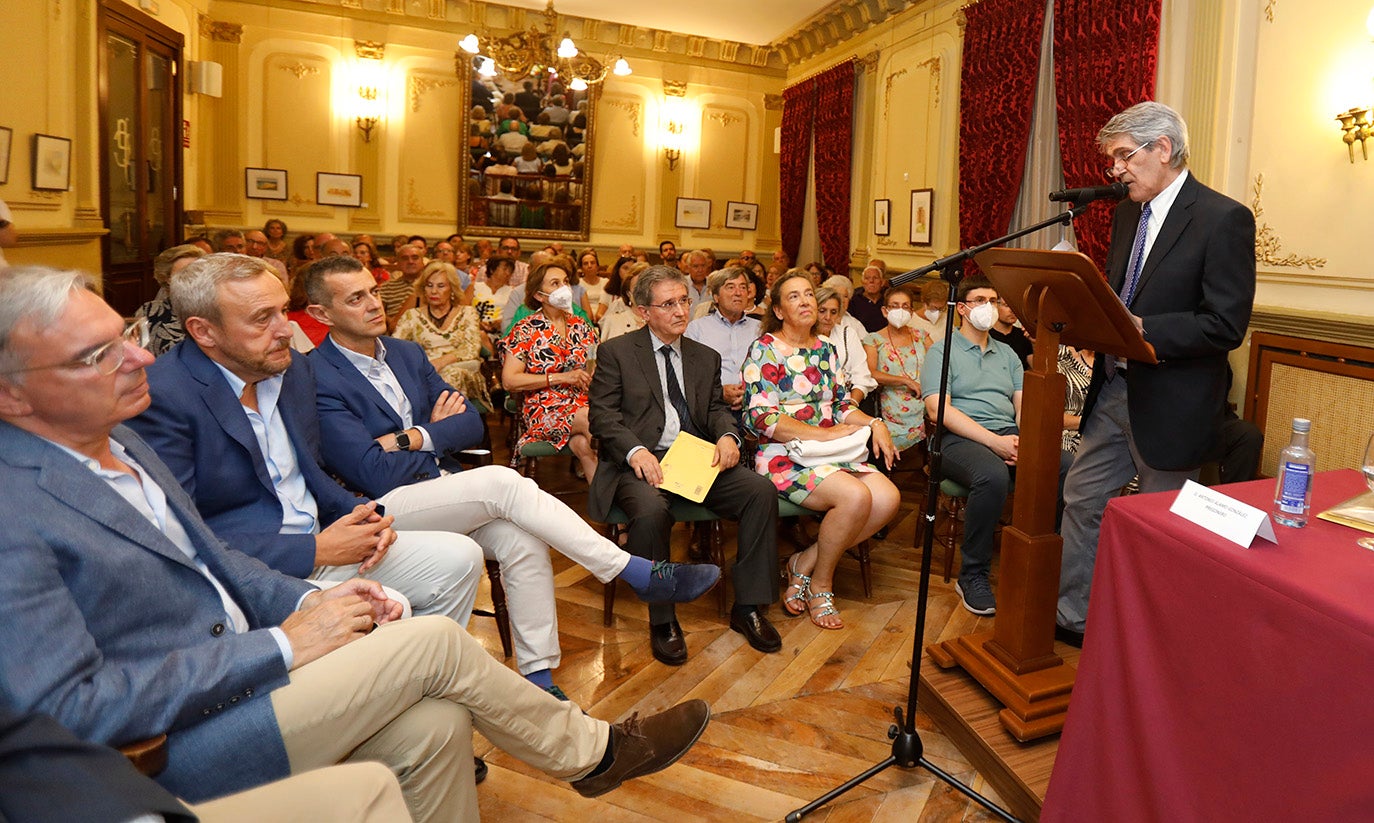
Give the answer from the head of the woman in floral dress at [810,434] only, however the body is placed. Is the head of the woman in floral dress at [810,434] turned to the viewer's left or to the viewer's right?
to the viewer's right

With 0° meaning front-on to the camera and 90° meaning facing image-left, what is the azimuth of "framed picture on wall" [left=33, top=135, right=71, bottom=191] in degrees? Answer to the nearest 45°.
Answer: approximately 315°

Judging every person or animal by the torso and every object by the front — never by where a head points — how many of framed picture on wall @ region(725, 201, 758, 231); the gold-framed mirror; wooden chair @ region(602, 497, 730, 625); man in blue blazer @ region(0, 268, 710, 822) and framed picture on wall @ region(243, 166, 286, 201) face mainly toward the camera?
4

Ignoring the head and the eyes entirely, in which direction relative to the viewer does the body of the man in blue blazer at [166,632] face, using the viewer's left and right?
facing to the right of the viewer

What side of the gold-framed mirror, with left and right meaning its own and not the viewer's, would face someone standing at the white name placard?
front

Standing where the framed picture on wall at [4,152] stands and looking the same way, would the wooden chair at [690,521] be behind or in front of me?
in front

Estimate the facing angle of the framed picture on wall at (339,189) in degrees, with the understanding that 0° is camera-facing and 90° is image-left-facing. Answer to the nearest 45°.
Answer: approximately 0°

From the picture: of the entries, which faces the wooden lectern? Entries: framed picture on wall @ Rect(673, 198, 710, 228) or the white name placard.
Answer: the framed picture on wall

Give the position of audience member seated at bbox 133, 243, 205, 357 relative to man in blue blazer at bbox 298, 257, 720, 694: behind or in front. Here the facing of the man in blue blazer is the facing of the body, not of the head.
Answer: behind

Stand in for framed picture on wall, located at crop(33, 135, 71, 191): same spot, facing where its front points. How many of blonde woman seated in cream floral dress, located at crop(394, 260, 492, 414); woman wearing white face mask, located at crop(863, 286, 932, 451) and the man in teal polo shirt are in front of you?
3
